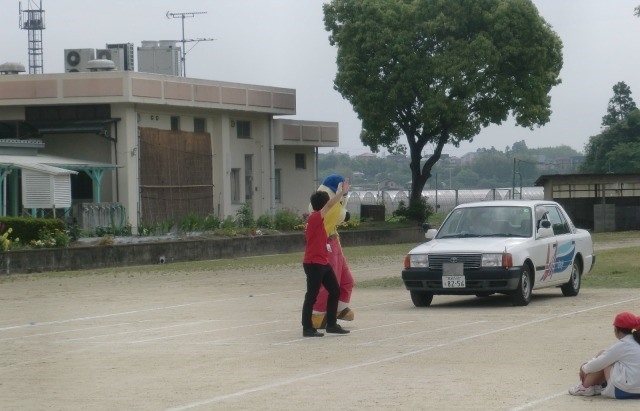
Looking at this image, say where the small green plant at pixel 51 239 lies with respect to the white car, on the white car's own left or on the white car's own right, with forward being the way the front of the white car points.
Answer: on the white car's own right

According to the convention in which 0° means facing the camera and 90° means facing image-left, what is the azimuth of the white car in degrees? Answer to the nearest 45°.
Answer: approximately 45°

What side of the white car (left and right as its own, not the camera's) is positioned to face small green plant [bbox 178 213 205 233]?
right

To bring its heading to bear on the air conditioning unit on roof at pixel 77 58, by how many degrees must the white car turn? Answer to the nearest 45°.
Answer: approximately 90° to its right

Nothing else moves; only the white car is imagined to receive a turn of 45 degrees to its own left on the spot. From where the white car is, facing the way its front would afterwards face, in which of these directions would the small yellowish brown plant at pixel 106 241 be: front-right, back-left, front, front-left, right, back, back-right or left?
back-right

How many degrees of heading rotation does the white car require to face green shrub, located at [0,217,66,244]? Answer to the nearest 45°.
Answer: approximately 90° to its right

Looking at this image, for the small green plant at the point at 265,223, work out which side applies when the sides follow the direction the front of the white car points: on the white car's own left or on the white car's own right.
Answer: on the white car's own right

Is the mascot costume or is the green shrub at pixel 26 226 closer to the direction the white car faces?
the mascot costume
